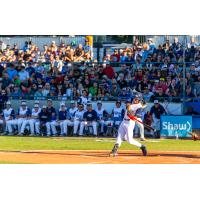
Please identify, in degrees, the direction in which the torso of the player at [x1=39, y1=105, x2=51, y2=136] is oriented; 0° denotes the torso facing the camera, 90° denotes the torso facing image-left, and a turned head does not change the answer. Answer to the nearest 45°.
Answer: approximately 0°

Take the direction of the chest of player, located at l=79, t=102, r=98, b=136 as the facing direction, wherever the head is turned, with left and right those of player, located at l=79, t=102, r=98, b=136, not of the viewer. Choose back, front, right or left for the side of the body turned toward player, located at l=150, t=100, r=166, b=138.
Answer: left

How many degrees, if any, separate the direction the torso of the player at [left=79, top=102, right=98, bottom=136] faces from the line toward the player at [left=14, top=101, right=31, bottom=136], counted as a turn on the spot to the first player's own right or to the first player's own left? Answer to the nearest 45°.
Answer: approximately 90° to the first player's own right

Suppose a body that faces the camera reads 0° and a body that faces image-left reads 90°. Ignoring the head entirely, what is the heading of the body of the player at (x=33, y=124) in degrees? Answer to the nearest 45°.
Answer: approximately 0°

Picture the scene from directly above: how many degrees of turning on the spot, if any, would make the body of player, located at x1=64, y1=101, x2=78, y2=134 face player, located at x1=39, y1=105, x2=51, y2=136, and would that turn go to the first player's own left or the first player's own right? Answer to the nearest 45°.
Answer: approximately 90° to the first player's own right

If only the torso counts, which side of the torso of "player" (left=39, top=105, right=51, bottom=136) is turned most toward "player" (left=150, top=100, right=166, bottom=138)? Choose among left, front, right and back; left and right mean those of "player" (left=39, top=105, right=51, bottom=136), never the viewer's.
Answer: left

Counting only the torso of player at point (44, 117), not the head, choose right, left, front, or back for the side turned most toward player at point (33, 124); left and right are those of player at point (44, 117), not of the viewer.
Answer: right
